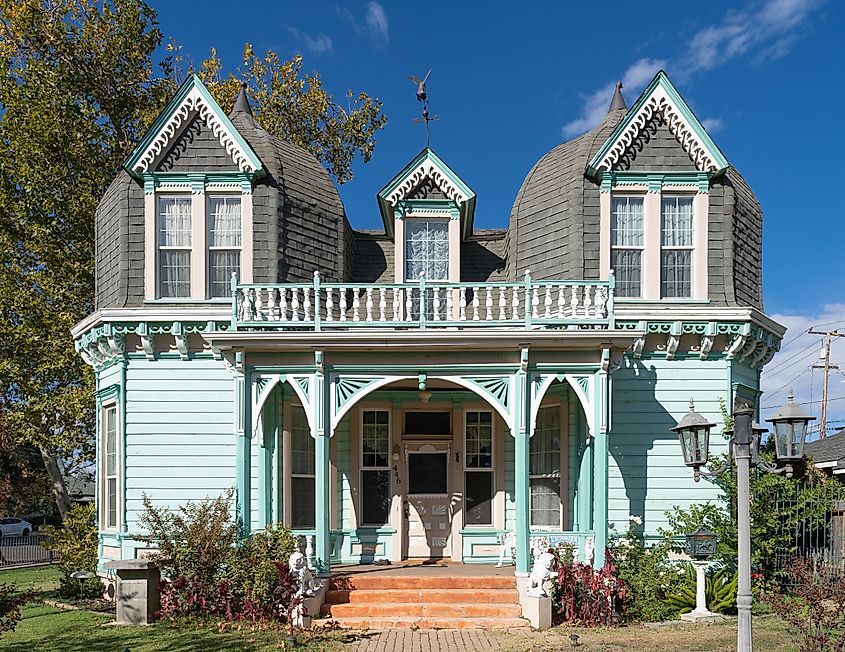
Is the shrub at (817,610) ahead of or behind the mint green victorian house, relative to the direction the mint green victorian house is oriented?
ahead

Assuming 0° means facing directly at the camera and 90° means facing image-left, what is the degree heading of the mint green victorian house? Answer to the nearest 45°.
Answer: approximately 0°

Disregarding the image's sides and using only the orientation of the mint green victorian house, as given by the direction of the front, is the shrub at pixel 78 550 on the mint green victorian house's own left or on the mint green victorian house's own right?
on the mint green victorian house's own right
